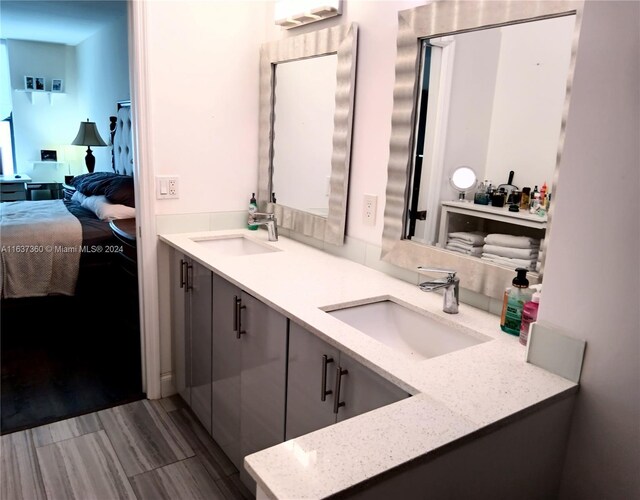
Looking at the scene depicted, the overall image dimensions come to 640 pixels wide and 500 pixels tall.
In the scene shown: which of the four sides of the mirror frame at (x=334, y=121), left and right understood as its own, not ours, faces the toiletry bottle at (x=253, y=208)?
right

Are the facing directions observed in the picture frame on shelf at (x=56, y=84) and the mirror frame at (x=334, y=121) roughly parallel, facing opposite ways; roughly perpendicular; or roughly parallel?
roughly perpendicular

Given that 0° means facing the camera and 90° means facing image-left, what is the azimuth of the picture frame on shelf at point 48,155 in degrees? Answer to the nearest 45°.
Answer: approximately 0°

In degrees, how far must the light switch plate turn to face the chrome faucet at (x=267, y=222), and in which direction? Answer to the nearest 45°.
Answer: approximately 90° to its left

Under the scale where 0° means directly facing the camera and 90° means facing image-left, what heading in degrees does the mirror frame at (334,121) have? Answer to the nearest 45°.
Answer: approximately 45°

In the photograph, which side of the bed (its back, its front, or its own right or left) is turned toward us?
left
